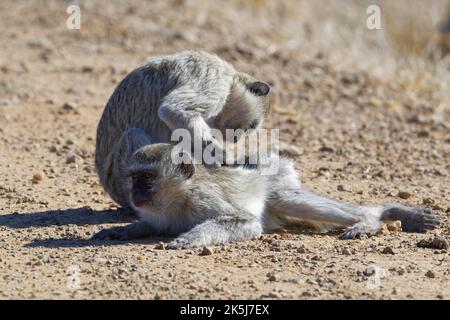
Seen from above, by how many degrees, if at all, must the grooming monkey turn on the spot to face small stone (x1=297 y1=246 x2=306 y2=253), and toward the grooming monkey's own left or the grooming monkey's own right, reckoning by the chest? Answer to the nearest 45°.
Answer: approximately 45° to the grooming monkey's own right

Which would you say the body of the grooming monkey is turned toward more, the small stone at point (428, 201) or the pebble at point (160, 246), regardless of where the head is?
the small stone

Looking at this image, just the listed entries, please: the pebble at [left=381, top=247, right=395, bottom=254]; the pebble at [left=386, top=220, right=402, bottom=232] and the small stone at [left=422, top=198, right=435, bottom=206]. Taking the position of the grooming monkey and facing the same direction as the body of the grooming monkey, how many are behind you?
0

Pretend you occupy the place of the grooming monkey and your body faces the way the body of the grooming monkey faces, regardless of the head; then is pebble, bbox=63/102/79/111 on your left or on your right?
on your left

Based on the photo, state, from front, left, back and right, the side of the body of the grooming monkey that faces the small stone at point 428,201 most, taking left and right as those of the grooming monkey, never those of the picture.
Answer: front

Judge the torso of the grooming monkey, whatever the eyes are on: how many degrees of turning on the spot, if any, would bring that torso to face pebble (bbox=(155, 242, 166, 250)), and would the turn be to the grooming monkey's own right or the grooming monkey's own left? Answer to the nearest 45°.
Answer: approximately 90° to the grooming monkey's own right

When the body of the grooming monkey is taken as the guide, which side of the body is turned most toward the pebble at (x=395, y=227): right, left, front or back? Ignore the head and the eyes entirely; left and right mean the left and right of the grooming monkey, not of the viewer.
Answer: front

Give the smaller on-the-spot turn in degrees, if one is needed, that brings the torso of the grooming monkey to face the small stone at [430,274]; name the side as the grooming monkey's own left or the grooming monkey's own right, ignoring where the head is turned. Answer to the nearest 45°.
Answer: approximately 45° to the grooming monkey's own right

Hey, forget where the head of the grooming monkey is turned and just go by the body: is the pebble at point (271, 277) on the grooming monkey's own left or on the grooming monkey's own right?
on the grooming monkey's own right

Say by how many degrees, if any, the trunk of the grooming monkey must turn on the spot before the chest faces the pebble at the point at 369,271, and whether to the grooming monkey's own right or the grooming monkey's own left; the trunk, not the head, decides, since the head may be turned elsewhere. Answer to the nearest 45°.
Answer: approximately 45° to the grooming monkey's own right

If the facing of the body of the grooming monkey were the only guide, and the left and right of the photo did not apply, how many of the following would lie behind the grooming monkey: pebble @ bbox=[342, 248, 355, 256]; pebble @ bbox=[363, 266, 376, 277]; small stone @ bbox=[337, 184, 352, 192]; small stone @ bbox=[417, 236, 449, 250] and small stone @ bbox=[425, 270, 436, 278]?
0

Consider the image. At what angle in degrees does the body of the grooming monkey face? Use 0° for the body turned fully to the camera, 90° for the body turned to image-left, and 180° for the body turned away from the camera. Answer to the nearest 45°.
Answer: approximately 270°

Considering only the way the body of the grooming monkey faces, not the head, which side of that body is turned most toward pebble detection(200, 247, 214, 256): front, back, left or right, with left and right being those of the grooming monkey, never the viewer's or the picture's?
right
